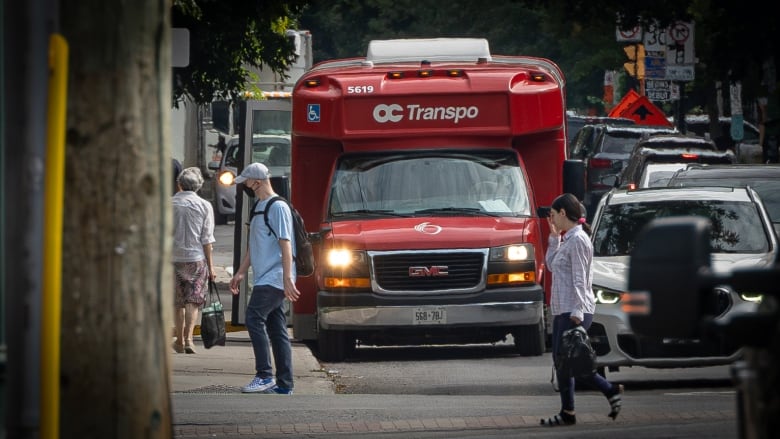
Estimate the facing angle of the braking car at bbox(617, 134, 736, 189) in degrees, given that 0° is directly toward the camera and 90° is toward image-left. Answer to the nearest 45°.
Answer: approximately 180°

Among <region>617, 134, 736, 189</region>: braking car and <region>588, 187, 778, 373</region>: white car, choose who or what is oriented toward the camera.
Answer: the white car

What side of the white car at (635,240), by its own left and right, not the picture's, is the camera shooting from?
front

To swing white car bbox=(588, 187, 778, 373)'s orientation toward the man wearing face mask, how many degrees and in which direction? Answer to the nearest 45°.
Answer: approximately 45° to its right

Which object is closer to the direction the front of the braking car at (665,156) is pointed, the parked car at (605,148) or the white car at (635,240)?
the parked car

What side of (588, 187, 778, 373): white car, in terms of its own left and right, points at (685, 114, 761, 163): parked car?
back

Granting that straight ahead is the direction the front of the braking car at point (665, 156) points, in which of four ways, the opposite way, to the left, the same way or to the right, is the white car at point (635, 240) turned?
the opposite way
